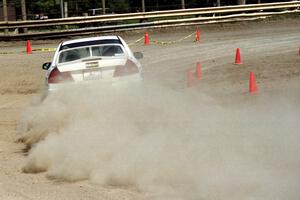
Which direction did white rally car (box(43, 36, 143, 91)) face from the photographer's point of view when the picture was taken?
facing away from the viewer

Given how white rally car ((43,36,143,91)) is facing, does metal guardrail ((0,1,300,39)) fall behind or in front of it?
in front
